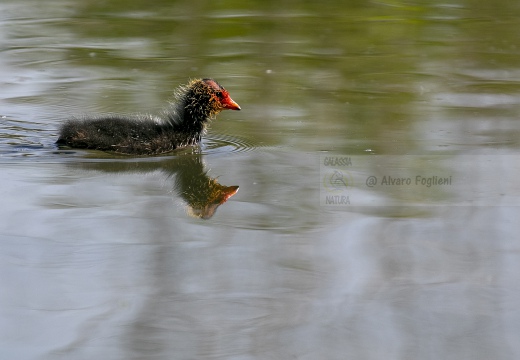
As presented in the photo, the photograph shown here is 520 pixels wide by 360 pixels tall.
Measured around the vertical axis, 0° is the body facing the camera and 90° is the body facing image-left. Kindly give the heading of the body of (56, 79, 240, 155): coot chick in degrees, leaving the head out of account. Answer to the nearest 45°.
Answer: approximately 270°
